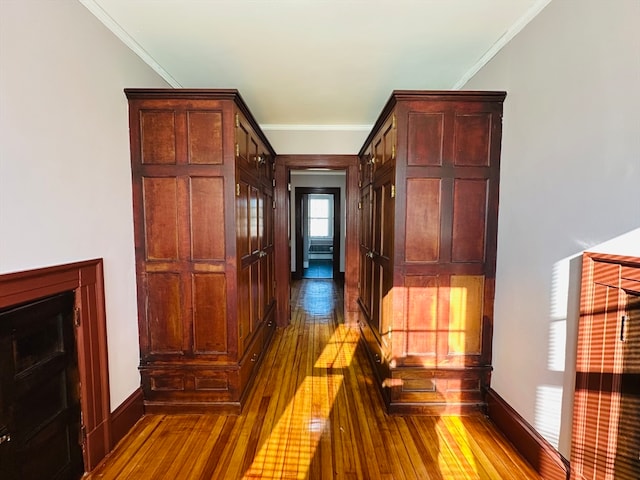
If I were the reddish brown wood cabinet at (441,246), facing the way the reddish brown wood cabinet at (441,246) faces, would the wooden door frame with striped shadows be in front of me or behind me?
behind

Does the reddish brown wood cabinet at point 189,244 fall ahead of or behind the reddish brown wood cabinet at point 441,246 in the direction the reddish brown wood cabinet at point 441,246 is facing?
ahead

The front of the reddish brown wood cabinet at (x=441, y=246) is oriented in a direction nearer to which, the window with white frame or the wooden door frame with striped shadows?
the window with white frame

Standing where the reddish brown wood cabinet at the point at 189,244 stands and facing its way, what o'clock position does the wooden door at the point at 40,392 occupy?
The wooden door is roughly at 5 o'clock from the reddish brown wood cabinet.

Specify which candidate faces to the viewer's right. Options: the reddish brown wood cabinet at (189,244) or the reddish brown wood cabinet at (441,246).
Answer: the reddish brown wood cabinet at (189,244)

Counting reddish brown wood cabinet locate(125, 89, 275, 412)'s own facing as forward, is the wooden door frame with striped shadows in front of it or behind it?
in front

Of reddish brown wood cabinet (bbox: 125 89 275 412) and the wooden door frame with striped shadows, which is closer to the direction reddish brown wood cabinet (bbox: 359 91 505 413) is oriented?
the reddish brown wood cabinet

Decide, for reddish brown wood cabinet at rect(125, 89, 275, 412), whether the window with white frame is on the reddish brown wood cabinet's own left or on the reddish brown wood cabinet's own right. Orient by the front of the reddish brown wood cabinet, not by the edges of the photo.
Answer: on the reddish brown wood cabinet's own left

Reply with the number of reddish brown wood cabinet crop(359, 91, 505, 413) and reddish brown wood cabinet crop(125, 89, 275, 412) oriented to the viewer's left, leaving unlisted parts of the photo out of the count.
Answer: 1

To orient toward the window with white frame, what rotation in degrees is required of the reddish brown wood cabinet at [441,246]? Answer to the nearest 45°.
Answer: approximately 45° to its right

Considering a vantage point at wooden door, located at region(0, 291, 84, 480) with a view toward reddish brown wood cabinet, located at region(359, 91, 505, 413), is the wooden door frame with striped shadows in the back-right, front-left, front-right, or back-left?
front-right

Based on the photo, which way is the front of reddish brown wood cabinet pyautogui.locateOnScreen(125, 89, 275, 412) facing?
to the viewer's right

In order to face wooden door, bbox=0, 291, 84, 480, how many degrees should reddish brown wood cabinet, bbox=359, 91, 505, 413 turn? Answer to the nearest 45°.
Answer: approximately 45° to its left

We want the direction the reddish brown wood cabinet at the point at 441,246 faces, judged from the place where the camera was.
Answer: facing to the left of the viewer
